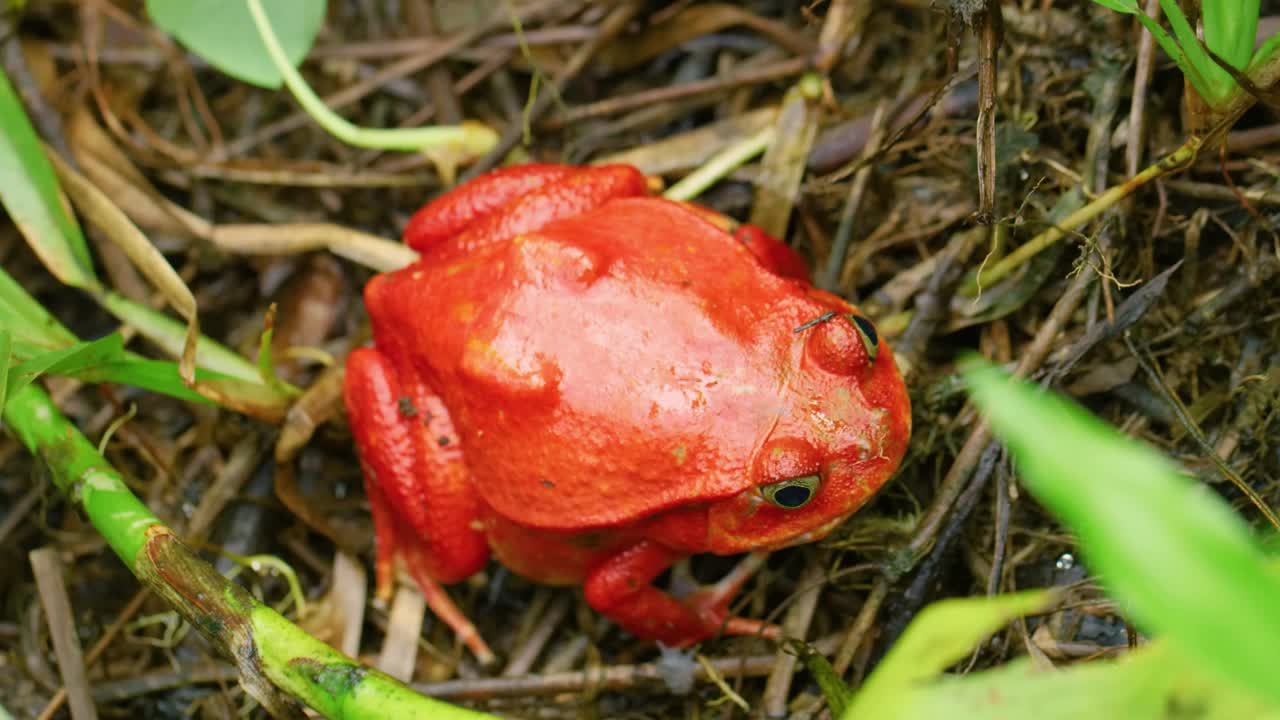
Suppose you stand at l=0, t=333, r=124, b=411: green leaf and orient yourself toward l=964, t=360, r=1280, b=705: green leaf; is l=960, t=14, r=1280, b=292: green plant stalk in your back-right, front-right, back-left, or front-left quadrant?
front-left

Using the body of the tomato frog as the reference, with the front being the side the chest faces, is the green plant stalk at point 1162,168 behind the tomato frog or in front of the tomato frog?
in front

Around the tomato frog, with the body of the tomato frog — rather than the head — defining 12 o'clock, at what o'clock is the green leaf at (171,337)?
The green leaf is roughly at 7 o'clock from the tomato frog.

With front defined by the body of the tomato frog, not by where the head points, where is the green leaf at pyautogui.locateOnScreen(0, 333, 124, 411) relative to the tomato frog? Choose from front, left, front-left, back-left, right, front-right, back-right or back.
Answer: back

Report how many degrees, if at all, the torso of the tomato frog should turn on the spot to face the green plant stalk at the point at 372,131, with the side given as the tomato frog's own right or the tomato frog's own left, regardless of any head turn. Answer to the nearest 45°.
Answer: approximately 135° to the tomato frog's own left

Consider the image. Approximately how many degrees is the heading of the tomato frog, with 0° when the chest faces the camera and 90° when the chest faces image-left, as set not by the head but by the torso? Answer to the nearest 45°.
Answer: approximately 270°

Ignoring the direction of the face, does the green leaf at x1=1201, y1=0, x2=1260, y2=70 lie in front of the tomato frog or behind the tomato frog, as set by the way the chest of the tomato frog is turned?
in front

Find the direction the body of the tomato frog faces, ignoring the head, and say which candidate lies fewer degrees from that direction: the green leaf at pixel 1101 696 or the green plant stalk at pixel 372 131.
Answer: the green leaf

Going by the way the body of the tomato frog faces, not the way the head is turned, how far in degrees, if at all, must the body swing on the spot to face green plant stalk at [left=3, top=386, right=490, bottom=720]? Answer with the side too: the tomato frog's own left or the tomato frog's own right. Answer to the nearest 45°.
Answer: approximately 135° to the tomato frog's own right

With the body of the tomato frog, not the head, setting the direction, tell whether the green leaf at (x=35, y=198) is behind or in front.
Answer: behind

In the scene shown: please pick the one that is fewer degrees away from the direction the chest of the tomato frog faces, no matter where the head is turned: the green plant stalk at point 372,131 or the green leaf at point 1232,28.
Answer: the green leaf
